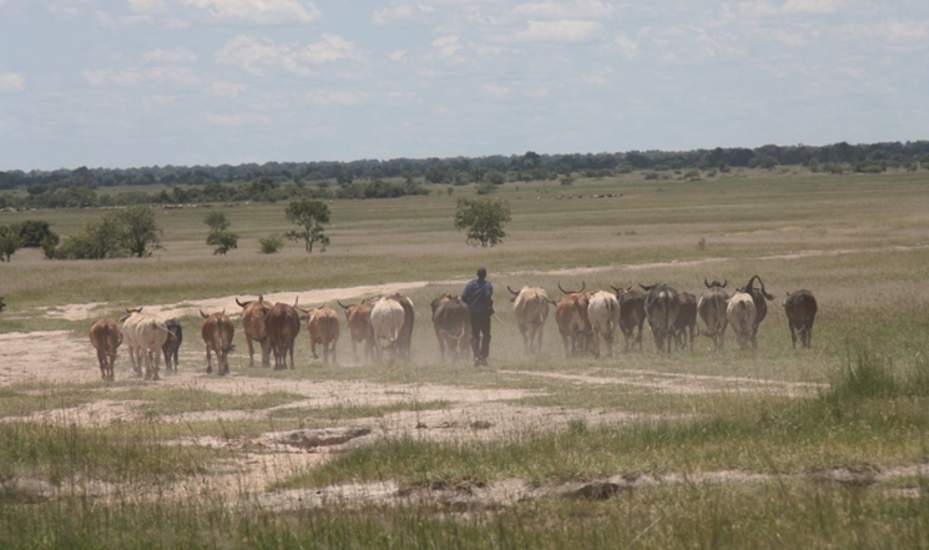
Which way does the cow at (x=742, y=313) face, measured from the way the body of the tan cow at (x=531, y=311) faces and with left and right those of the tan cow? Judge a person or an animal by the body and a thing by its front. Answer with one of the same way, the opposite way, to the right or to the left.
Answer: the same way

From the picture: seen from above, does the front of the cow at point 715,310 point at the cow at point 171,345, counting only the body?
no

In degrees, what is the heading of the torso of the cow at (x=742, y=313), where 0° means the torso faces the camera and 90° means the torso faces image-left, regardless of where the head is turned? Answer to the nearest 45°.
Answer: approximately 180°

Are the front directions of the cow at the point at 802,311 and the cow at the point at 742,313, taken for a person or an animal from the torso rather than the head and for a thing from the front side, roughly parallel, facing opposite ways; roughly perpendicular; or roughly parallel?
roughly parallel

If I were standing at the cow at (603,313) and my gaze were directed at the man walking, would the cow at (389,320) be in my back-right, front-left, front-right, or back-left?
front-right

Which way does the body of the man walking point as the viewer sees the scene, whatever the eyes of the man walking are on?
away from the camera

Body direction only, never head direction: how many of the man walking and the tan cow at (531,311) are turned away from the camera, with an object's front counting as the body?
2

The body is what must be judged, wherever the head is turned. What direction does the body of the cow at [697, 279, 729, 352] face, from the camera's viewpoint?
away from the camera

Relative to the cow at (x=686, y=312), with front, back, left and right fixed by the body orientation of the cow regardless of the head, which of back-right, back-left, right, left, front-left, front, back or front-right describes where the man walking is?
back-left

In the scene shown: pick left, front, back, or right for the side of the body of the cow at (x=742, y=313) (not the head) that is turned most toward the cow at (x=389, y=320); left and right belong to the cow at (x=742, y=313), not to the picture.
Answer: left

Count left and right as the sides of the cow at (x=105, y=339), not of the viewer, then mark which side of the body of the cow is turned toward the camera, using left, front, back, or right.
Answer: back

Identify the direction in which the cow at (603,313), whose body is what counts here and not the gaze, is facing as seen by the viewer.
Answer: away from the camera

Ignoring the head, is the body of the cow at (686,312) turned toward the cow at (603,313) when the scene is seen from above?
no

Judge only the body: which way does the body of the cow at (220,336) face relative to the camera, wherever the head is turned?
away from the camera

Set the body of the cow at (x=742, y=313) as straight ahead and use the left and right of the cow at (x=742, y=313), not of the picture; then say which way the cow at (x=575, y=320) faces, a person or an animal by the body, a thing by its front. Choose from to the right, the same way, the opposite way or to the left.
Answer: the same way

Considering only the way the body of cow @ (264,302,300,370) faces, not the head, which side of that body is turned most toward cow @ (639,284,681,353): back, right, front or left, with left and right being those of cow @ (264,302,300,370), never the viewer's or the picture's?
right

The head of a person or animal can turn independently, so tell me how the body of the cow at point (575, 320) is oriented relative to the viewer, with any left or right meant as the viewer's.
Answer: facing away from the viewer

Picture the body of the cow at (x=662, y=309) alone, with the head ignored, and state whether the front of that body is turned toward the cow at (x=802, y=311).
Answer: no
